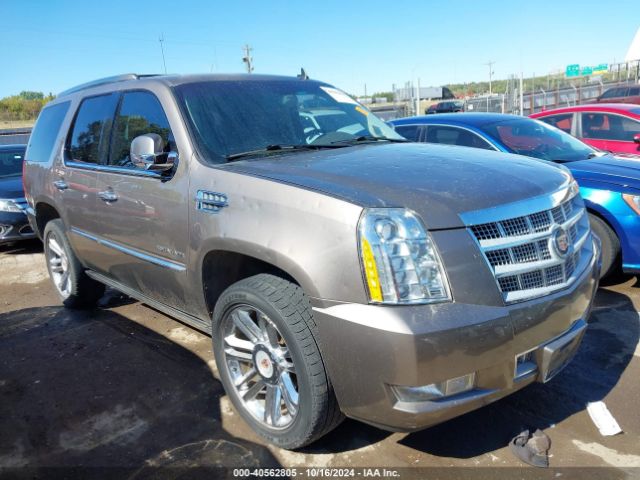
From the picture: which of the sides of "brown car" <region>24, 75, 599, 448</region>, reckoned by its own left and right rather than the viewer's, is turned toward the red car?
left

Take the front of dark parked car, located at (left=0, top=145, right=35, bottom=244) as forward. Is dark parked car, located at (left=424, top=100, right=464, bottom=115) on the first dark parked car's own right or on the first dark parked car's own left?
on the first dark parked car's own left

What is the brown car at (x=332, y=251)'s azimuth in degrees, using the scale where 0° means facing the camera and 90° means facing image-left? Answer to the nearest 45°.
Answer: approximately 315°

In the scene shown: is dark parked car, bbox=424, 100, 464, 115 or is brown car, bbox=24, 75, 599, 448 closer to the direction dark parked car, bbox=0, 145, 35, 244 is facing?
the brown car

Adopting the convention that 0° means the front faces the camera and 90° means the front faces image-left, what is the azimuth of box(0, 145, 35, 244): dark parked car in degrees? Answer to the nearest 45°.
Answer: approximately 315°
